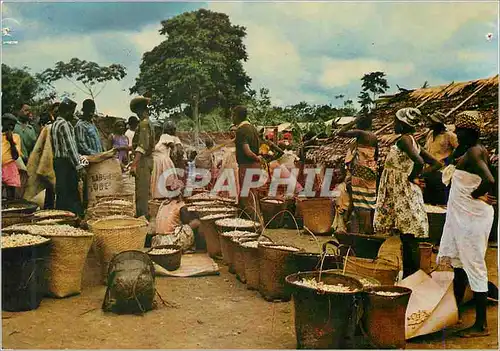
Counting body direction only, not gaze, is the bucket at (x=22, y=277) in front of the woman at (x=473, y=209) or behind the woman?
in front

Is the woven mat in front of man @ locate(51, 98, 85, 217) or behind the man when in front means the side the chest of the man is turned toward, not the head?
in front

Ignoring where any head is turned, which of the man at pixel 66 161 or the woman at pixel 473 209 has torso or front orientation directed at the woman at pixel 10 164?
the woman at pixel 473 209

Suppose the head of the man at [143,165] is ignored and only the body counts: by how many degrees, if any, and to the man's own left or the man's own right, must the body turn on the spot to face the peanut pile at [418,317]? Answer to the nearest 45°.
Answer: approximately 135° to the man's own left

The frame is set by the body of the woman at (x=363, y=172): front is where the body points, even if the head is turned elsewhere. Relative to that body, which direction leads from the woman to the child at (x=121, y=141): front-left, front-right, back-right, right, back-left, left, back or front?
front-left

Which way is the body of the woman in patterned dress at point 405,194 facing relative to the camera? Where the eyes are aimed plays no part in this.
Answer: to the viewer's left

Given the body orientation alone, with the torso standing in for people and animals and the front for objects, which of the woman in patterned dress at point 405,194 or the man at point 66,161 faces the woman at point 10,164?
the woman in patterned dress

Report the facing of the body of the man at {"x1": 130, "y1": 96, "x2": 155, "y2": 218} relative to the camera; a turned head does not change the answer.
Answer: to the viewer's left

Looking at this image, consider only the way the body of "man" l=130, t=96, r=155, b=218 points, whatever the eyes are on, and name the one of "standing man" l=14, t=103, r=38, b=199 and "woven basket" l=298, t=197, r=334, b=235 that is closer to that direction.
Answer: the standing man

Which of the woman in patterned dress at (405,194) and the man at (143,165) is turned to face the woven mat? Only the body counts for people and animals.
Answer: the woman in patterned dress

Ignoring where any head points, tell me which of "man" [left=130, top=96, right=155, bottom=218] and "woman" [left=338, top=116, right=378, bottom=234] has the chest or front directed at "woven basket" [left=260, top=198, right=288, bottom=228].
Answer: the woman

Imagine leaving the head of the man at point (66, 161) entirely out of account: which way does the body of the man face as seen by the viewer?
to the viewer's right

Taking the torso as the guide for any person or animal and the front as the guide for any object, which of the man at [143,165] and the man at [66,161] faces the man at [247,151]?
the man at [66,161]

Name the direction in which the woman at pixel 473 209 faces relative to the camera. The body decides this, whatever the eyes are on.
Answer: to the viewer's left
